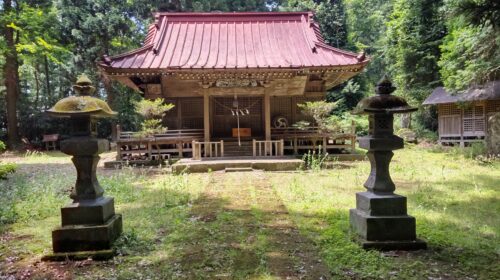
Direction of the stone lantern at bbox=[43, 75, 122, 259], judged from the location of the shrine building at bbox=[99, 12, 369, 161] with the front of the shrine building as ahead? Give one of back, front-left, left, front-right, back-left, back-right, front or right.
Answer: front

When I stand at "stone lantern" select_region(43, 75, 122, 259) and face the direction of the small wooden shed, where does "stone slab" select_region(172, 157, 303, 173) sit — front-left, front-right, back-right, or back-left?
front-left

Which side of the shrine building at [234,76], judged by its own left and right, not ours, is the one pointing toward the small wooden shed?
left

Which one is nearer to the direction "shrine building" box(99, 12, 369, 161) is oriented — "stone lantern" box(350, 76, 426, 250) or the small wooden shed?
the stone lantern

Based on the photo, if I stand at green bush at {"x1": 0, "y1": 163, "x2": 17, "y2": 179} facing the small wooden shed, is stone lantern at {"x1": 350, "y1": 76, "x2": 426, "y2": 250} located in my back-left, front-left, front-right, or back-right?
front-right

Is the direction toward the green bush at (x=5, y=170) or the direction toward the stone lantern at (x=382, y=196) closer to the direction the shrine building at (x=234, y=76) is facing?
the stone lantern

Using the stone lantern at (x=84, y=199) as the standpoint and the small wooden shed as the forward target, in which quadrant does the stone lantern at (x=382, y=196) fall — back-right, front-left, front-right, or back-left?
front-right

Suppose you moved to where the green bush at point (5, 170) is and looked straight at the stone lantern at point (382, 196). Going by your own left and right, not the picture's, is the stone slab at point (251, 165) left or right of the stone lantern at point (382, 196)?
left

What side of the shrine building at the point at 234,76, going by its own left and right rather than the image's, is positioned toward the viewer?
front

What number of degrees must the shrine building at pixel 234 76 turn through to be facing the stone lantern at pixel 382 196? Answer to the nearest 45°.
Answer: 0° — it already faces it

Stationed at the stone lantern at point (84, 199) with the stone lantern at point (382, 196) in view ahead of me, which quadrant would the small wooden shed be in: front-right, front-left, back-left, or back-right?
front-left

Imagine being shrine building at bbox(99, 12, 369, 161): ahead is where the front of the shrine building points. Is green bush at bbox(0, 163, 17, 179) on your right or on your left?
on your right
